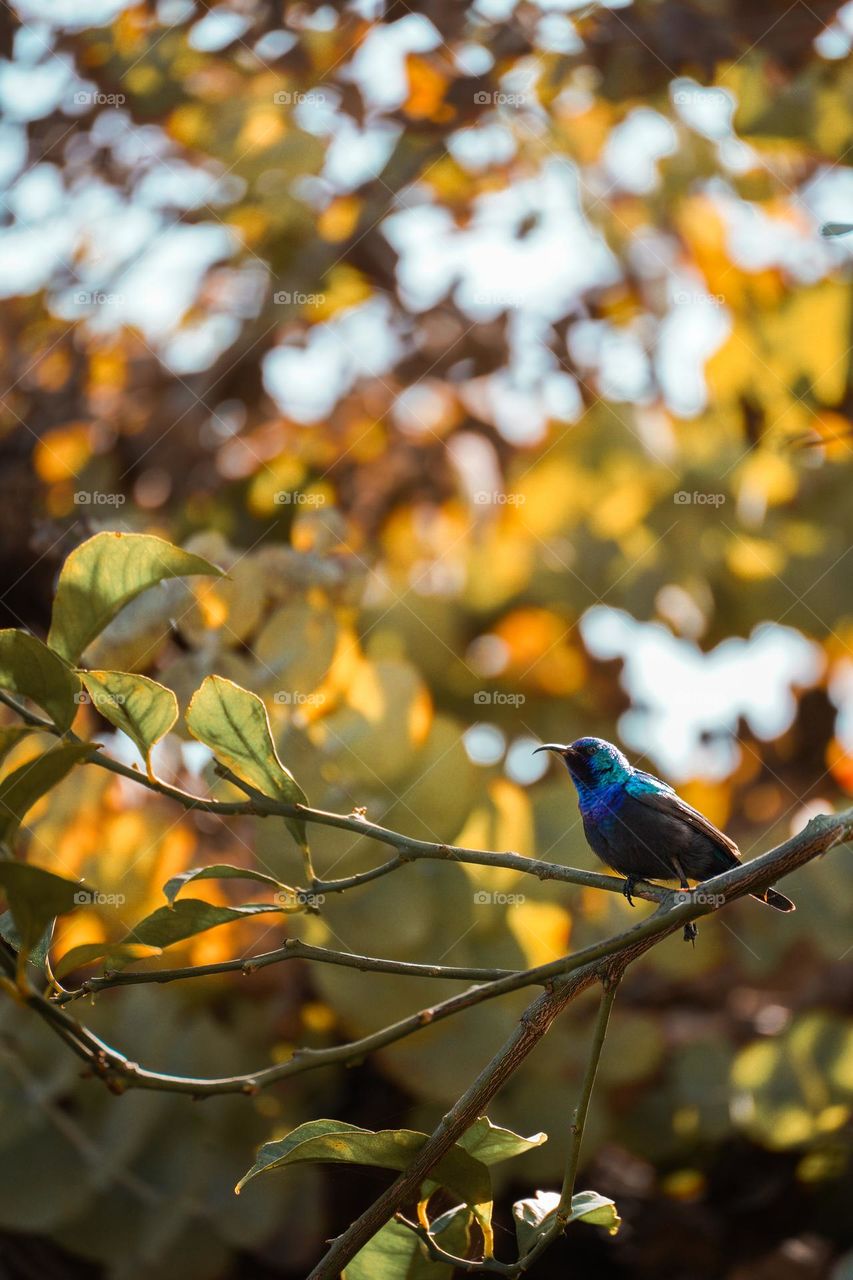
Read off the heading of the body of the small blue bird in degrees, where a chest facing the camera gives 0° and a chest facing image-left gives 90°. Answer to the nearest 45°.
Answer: approximately 90°

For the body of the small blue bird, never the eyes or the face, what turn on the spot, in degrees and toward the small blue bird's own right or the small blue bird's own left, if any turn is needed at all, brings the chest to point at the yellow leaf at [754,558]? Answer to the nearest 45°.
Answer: approximately 90° to the small blue bird's own right
